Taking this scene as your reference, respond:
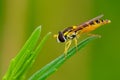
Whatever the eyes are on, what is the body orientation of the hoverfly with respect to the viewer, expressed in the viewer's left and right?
facing to the left of the viewer

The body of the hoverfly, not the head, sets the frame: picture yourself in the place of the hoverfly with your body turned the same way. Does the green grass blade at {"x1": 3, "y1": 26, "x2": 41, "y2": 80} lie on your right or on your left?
on your left
